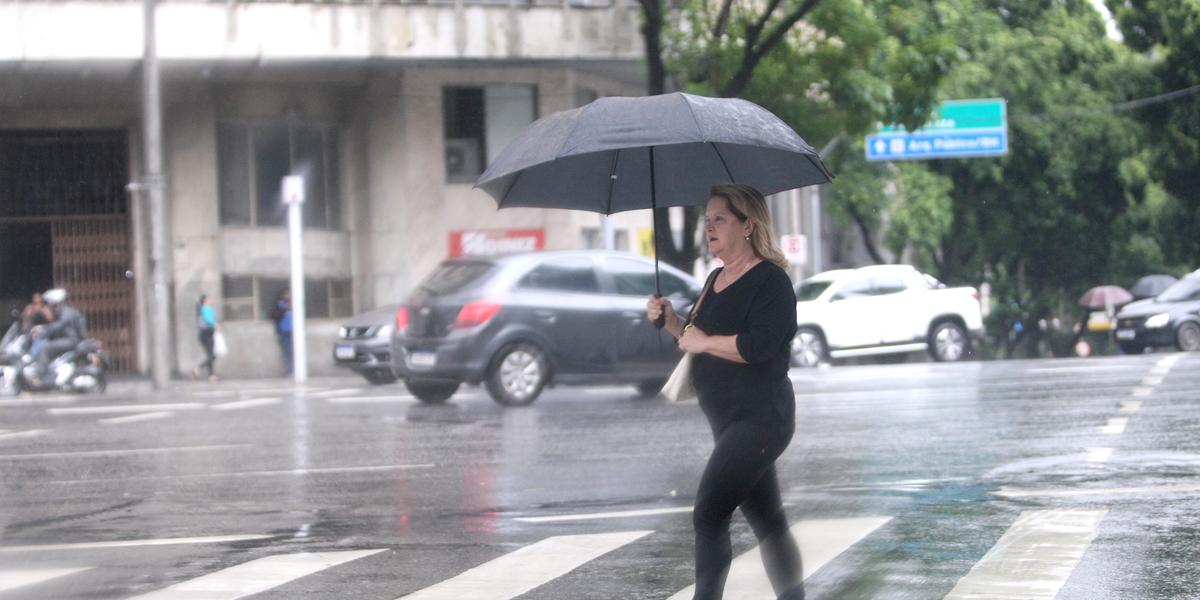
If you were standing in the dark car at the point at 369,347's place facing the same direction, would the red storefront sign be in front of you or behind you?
behind

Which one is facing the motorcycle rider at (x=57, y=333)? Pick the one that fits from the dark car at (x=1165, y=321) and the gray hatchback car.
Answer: the dark car

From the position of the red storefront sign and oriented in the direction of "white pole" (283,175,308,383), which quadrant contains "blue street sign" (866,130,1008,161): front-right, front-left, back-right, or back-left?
back-left

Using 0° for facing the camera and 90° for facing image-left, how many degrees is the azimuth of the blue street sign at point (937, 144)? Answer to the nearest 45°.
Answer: approximately 0°

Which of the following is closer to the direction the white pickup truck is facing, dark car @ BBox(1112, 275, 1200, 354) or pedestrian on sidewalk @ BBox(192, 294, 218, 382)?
the pedestrian on sidewalk

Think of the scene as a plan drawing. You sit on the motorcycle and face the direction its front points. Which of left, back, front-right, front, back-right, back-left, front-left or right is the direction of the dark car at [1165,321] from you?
back

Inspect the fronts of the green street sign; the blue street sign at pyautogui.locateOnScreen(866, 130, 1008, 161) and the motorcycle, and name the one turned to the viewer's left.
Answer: the motorcycle

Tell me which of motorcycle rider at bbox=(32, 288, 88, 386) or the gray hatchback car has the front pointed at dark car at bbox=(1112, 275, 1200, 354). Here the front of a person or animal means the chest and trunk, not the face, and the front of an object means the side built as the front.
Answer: the gray hatchback car

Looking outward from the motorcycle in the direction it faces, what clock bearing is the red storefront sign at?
The red storefront sign is roughly at 5 o'clock from the motorcycle.

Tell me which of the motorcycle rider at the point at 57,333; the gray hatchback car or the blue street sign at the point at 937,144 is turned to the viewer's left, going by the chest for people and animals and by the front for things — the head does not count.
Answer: the motorcycle rider

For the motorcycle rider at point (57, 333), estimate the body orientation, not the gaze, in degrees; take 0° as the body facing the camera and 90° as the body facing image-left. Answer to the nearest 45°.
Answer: approximately 90°
